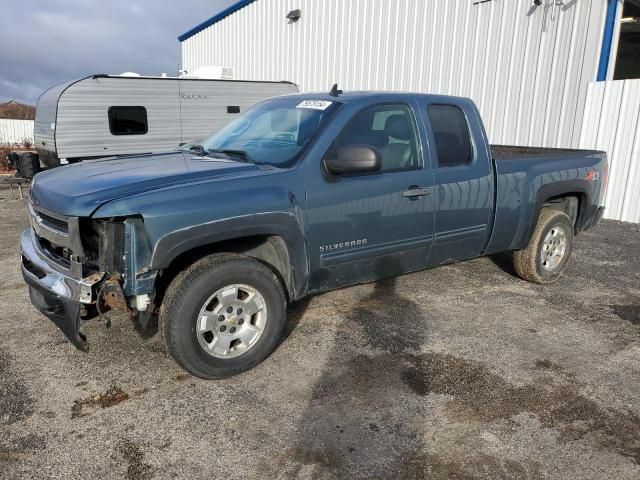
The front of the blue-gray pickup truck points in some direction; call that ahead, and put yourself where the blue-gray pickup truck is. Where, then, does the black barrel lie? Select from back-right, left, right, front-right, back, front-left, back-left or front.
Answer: right

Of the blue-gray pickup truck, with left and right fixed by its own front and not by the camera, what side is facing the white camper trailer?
right

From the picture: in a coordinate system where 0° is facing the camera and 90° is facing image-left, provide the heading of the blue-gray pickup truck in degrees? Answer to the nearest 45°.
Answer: approximately 45°

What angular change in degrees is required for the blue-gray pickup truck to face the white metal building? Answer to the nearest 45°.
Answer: approximately 180°
